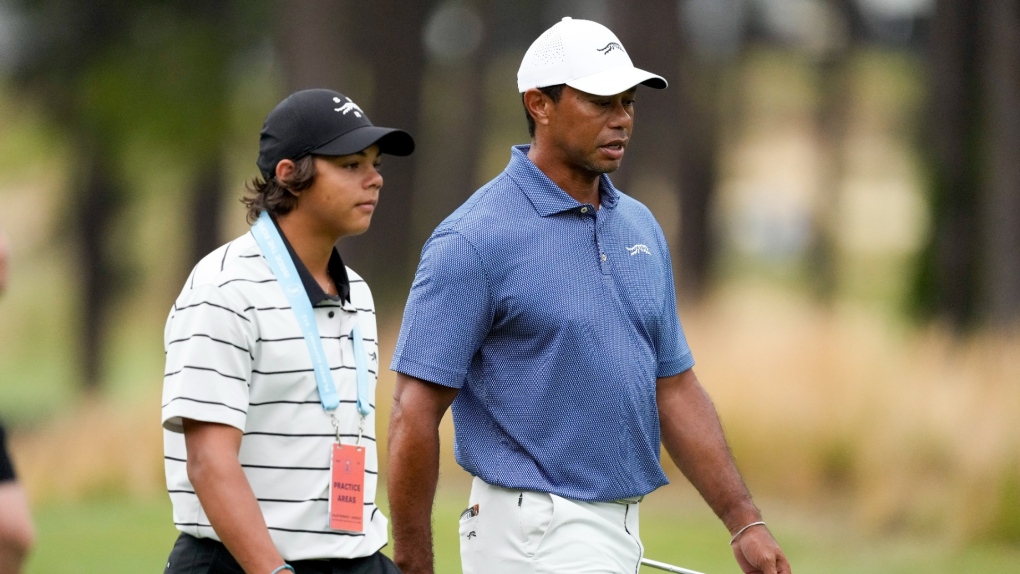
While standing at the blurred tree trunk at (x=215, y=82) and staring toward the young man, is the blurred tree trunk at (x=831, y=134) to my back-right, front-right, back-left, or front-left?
back-left

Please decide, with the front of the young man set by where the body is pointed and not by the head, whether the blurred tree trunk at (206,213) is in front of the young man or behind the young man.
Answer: behind

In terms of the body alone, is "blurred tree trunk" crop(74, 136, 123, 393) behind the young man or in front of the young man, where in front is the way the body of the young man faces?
behind

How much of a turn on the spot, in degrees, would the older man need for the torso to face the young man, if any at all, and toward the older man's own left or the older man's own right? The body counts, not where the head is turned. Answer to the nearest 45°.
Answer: approximately 90° to the older man's own right

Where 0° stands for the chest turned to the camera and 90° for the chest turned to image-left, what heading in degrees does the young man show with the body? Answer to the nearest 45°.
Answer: approximately 315°

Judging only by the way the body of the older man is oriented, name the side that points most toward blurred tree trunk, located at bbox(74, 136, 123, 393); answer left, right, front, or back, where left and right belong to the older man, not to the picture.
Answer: back

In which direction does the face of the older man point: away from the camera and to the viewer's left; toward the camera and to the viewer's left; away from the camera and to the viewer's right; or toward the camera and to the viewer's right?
toward the camera and to the viewer's right

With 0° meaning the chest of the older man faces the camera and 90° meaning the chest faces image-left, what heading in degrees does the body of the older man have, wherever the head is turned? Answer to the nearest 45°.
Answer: approximately 315°

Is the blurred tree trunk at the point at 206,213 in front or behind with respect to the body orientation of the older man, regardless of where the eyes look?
behind
